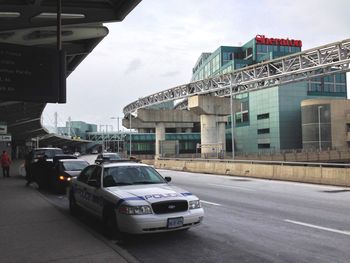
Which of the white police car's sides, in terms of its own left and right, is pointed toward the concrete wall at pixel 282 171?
left

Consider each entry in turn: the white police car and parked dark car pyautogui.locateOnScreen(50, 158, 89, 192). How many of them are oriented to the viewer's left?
0

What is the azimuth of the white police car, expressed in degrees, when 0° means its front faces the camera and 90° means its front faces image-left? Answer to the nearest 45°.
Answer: approximately 315°

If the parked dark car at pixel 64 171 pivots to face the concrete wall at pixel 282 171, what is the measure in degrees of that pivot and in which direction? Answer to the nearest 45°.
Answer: approximately 45° to its left

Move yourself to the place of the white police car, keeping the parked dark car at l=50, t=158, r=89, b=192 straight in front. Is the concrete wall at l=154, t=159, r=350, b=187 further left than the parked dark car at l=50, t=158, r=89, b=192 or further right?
right

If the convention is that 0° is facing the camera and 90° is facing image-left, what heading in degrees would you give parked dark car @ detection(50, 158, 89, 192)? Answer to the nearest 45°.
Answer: approximately 315°

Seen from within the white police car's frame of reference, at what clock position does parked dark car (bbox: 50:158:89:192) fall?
The parked dark car is roughly at 7 o'clock from the white police car.
